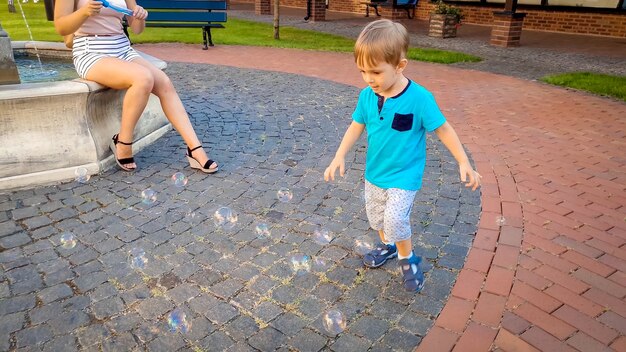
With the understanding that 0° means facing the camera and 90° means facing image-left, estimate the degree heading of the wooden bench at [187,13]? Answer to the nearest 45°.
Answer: approximately 0°

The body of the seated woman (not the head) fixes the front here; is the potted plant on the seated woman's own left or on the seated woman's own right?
on the seated woman's own left

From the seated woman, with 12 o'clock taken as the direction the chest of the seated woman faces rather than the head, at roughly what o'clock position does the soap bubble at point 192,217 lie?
The soap bubble is roughly at 1 o'clock from the seated woman.

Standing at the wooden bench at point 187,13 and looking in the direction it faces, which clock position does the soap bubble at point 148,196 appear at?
The soap bubble is roughly at 12 o'clock from the wooden bench.

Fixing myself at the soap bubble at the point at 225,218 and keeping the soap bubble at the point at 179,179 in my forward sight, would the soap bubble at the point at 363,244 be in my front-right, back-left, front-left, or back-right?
back-right

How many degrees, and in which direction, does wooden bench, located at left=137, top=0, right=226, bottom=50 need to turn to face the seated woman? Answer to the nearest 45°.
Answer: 0° — it already faces them

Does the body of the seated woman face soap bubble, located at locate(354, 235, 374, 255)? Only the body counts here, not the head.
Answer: yes

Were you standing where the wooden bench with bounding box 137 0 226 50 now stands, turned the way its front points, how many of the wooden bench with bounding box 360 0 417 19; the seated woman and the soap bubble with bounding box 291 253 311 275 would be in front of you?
2

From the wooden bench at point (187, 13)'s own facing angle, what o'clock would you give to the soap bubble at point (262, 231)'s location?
The soap bubble is roughly at 12 o'clock from the wooden bench.

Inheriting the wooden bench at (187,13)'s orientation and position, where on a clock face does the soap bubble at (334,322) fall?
The soap bubble is roughly at 12 o'clock from the wooden bench.
